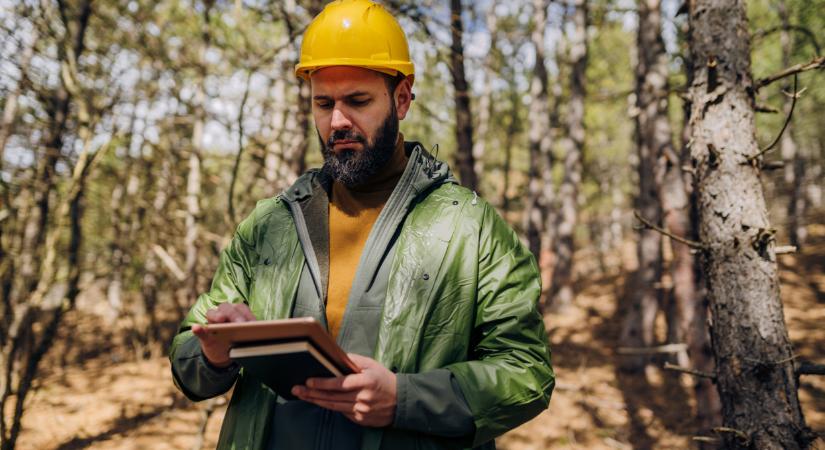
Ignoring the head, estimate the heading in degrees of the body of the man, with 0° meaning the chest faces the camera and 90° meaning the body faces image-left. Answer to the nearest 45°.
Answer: approximately 45°
